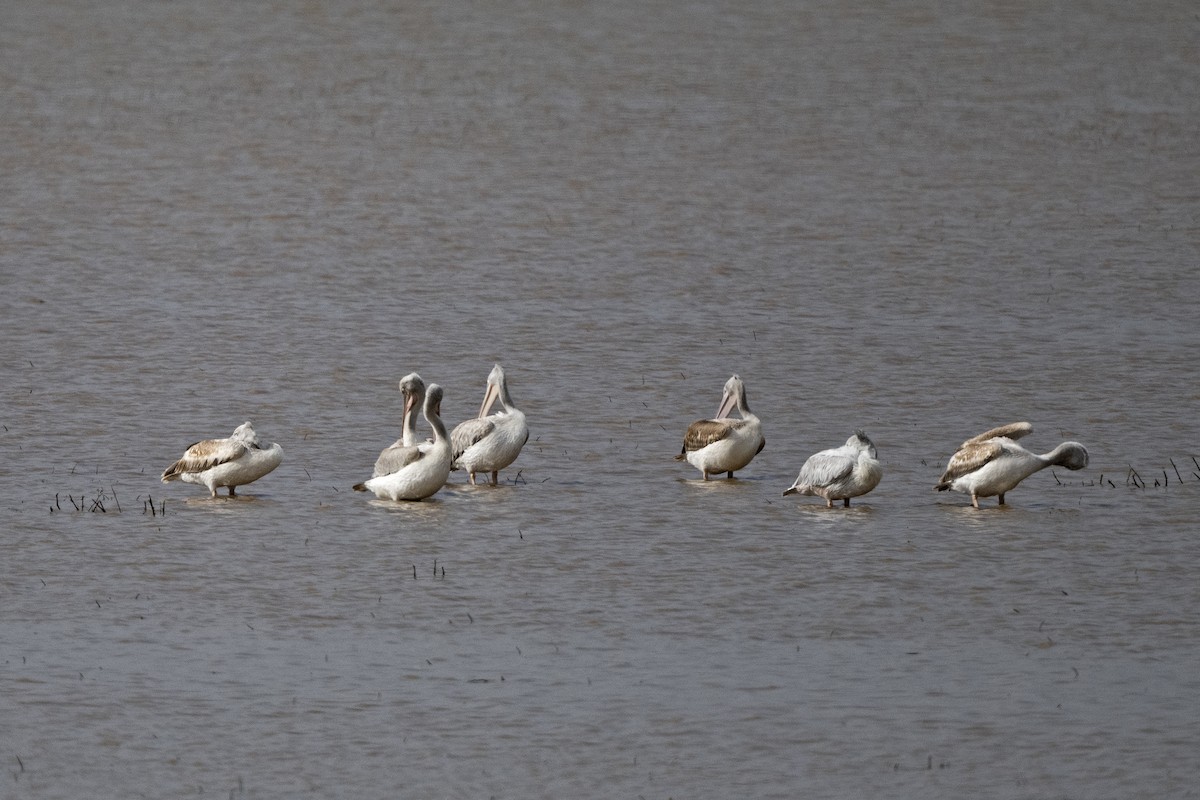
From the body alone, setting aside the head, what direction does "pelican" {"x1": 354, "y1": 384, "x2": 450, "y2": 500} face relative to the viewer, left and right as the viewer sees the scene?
facing to the right of the viewer

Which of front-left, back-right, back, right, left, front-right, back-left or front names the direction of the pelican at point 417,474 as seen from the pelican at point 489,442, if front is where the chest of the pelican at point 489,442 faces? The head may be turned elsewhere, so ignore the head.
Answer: right

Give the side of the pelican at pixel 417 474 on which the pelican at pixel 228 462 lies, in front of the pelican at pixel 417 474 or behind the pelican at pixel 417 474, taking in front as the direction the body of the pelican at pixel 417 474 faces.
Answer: behind

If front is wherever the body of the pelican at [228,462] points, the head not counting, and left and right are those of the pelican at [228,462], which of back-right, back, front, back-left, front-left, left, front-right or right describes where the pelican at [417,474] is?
front

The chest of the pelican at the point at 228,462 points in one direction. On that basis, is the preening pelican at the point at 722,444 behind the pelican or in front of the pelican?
in front

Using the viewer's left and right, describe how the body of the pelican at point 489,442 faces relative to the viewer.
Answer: facing the viewer and to the right of the viewer

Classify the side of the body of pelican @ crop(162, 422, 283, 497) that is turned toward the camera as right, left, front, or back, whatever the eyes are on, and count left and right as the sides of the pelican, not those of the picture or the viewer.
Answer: right

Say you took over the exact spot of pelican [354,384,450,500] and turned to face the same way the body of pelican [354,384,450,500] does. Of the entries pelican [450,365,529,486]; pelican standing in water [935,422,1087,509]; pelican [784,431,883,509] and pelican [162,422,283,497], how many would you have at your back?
1
